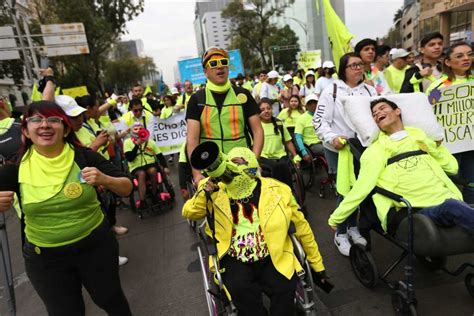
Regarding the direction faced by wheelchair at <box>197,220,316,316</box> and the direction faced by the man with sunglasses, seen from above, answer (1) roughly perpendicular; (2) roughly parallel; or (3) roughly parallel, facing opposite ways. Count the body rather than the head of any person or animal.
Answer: roughly parallel

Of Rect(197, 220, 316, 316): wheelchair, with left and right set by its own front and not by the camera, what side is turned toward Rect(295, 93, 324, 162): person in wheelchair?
back

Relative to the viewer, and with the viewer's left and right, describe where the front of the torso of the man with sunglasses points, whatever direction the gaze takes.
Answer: facing the viewer

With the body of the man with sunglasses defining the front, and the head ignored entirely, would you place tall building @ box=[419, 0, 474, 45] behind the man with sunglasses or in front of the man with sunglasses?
behind

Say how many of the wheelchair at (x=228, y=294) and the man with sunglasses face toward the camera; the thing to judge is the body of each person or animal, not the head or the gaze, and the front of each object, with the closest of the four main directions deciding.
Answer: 2

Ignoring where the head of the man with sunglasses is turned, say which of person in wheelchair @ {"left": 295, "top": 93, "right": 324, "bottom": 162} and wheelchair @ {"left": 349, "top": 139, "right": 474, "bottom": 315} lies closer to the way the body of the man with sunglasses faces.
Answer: the wheelchair

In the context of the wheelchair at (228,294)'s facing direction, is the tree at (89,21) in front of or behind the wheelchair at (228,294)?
behind

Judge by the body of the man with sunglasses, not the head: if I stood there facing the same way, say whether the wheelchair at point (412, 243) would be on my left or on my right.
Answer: on my left

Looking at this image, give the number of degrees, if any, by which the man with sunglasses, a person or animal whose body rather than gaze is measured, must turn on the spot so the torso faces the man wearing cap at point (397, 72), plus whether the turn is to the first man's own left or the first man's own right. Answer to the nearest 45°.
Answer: approximately 135° to the first man's own left

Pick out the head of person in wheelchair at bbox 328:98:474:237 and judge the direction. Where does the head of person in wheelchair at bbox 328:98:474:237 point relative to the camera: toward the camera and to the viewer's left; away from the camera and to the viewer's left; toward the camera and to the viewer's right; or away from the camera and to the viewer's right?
toward the camera and to the viewer's left

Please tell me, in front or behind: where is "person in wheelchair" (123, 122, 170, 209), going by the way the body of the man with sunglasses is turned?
behind

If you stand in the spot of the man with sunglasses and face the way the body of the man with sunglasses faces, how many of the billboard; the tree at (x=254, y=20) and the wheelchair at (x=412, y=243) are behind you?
2

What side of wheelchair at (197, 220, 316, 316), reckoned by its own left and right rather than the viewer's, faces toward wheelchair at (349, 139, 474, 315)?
left

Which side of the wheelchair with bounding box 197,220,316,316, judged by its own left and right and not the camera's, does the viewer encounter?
front
